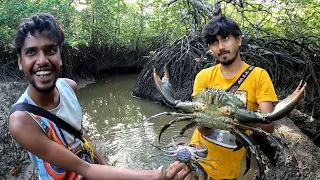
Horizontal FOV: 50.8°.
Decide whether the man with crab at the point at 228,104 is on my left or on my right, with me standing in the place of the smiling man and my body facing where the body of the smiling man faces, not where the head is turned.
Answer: on my left

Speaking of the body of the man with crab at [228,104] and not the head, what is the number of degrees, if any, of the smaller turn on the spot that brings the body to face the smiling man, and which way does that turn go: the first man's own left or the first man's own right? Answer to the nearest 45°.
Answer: approximately 45° to the first man's own right

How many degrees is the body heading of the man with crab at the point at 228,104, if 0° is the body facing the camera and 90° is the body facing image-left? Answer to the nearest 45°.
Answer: approximately 0°

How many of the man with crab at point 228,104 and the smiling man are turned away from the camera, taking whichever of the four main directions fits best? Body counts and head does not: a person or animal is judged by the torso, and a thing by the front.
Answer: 0

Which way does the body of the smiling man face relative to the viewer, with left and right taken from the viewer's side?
facing the viewer and to the right of the viewer
